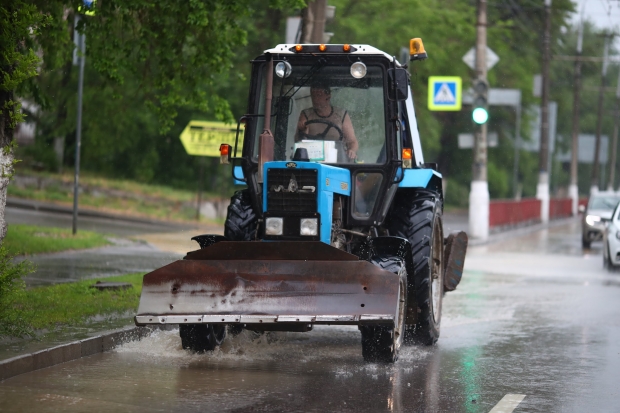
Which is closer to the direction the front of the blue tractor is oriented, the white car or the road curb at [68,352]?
the road curb

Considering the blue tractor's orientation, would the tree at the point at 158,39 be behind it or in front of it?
behind

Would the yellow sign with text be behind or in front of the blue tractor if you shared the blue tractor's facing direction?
behind

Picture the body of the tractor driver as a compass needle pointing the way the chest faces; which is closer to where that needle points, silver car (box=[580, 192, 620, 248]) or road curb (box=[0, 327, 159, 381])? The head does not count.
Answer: the road curb

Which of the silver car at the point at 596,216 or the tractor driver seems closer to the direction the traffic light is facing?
the tractor driver

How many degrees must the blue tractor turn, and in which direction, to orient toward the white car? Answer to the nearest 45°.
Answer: approximately 135° to its left

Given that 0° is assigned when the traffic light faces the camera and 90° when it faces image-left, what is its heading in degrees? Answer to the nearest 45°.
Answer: approximately 0°

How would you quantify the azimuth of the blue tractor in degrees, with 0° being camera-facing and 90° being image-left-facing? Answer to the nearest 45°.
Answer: approximately 0°
